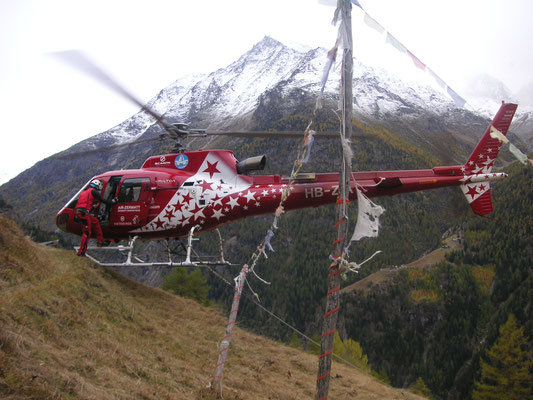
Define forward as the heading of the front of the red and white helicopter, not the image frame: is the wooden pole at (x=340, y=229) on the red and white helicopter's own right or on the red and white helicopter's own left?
on the red and white helicopter's own left

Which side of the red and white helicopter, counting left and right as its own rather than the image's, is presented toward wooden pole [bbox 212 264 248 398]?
left

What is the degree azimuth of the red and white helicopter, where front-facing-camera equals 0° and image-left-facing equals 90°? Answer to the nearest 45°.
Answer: approximately 90°
